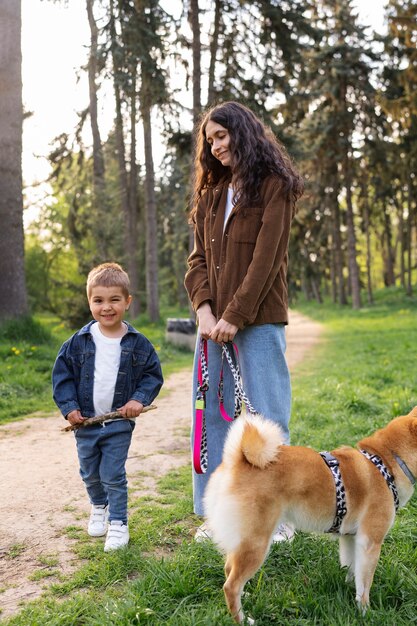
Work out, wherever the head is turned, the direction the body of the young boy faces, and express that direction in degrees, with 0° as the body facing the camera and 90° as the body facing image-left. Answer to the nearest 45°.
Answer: approximately 0°

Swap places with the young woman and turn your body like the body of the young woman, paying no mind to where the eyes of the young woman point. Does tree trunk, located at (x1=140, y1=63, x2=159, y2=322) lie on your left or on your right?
on your right

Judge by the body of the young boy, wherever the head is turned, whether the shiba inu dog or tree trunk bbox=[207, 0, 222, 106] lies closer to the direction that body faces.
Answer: the shiba inu dog

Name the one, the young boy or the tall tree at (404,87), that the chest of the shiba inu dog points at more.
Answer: the tall tree

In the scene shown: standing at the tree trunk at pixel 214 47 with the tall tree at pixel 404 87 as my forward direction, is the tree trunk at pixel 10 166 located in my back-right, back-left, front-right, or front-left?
back-right

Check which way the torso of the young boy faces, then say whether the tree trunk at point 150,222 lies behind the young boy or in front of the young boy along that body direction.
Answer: behind

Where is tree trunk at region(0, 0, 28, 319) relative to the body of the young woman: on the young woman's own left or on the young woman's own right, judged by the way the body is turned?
on the young woman's own right

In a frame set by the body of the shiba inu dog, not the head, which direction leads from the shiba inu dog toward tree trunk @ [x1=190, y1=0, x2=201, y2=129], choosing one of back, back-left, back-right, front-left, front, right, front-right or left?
left

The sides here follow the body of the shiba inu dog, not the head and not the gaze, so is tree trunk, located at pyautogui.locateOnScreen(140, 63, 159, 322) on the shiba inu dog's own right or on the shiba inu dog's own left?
on the shiba inu dog's own left

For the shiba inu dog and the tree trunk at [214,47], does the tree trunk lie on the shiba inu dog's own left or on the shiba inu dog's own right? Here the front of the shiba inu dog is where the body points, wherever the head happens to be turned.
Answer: on the shiba inu dog's own left

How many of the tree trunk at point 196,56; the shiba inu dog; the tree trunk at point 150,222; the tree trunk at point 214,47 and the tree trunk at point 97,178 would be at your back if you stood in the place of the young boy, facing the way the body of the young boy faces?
4

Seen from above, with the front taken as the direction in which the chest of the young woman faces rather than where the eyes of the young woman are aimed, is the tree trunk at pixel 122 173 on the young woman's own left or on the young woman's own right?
on the young woman's own right
